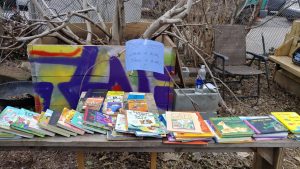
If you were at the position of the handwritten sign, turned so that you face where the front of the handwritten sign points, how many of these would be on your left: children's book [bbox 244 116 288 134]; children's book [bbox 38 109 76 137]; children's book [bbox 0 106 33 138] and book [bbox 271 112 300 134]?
2

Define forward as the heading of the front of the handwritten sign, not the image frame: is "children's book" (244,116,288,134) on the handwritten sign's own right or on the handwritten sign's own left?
on the handwritten sign's own left

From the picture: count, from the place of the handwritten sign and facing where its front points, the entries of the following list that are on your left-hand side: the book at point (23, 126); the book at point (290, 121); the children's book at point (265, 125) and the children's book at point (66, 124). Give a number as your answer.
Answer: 2

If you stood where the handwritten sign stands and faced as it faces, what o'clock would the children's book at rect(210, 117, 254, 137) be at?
The children's book is roughly at 10 o'clock from the handwritten sign.

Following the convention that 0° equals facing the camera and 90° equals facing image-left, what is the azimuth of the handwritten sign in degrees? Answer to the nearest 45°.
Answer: approximately 0°

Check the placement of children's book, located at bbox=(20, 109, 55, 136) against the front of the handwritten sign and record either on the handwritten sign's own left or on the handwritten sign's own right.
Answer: on the handwritten sign's own right
